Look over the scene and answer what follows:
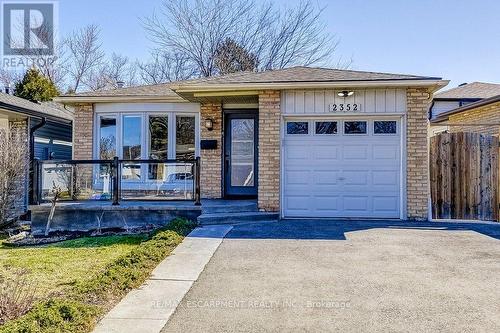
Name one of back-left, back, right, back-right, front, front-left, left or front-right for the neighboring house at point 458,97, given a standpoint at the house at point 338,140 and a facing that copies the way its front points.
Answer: back-left

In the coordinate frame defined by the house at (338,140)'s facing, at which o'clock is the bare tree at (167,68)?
The bare tree is roughly at 5 o'clock from the house.

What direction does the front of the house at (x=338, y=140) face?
toward the camera

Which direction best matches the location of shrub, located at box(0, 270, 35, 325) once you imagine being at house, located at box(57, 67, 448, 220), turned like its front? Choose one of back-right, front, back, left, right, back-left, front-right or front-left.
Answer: front-right

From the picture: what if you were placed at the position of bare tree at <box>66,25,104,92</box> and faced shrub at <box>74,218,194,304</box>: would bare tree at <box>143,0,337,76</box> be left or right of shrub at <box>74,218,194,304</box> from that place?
left

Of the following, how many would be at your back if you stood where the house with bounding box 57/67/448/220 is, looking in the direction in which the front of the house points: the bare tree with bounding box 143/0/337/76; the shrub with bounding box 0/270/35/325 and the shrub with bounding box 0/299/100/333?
1

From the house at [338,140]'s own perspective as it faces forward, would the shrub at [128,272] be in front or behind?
in front

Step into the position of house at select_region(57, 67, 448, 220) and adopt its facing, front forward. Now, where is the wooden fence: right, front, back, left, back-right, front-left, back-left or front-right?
left

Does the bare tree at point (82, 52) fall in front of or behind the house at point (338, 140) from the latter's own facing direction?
behind

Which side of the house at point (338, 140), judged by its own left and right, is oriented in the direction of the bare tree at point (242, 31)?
back

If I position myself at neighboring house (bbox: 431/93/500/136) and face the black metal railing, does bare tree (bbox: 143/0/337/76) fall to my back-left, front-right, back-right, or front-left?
front-right

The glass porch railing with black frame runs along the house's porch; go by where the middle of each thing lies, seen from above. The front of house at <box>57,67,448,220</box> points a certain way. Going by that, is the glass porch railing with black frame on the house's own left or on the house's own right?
on the house's own right

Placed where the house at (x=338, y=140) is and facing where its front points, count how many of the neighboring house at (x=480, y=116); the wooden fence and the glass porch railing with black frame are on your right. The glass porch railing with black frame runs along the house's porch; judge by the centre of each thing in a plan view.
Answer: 1

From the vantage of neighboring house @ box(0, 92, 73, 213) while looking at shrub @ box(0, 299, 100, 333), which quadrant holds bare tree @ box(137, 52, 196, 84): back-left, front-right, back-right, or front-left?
back-left
